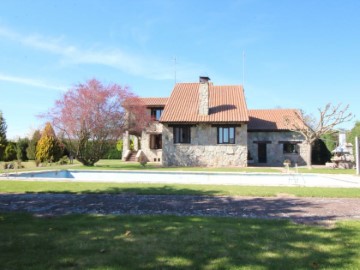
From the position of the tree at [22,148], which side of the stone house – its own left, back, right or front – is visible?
right

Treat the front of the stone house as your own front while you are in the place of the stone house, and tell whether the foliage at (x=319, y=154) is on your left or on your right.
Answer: on your left

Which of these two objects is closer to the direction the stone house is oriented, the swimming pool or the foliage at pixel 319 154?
the swimming pool

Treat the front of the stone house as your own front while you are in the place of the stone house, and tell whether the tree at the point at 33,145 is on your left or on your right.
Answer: on your right

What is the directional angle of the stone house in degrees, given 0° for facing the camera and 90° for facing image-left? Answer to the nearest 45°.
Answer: approximately 0°

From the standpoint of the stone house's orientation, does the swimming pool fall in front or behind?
in front

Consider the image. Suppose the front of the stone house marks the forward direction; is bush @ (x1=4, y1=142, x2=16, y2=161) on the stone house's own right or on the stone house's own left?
on the stone house's own right

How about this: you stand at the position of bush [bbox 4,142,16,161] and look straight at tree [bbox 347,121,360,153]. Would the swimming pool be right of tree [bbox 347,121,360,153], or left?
right

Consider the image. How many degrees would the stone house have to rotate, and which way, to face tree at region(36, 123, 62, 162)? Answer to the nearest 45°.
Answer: approximately 90° to its right

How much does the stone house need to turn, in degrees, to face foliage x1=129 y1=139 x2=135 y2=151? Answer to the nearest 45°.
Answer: approximately 135° to its right
